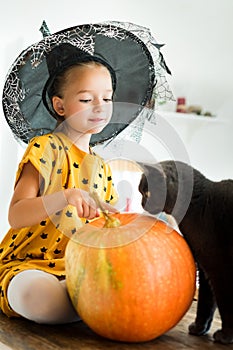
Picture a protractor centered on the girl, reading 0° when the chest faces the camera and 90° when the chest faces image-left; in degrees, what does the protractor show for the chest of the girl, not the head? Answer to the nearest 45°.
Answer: approximately 315°

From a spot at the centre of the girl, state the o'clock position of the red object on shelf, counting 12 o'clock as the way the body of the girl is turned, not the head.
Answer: The red object on shelf is roughly at 8 o'clock from the girl.

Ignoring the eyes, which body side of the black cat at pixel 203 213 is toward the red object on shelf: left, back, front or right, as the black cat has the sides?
right

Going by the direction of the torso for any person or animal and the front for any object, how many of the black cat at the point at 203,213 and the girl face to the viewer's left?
1

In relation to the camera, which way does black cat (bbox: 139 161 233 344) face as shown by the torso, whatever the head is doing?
to the viewer's left
